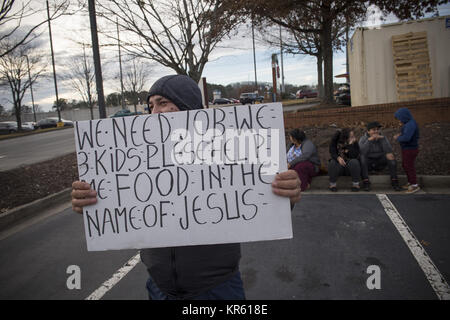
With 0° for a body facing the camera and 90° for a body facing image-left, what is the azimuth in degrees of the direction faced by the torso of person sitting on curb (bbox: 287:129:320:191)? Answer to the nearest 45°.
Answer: approximately 45°

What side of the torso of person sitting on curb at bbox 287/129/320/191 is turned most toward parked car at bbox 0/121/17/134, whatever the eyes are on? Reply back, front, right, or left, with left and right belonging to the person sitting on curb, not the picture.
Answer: right

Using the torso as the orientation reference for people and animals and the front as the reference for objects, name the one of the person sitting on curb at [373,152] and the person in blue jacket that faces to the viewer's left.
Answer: the person in blue jacket

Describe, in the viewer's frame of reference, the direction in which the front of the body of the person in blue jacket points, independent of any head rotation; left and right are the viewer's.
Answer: facing to the left of the viewer

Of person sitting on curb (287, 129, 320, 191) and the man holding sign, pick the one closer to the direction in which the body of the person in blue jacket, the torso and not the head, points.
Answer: the person sitting on curb

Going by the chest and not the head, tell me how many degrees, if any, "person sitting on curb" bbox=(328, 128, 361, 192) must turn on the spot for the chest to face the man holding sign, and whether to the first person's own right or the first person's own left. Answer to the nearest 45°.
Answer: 0° — they already face them

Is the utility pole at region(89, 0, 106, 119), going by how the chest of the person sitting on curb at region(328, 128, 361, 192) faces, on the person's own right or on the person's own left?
on the person's own right

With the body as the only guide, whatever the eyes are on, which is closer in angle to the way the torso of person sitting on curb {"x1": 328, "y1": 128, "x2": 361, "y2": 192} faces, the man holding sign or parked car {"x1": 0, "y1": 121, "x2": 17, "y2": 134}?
the man holding sign

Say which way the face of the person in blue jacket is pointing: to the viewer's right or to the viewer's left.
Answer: to the viewer's left

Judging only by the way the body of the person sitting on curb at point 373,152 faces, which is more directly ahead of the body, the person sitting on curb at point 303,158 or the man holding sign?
the man holding sign
